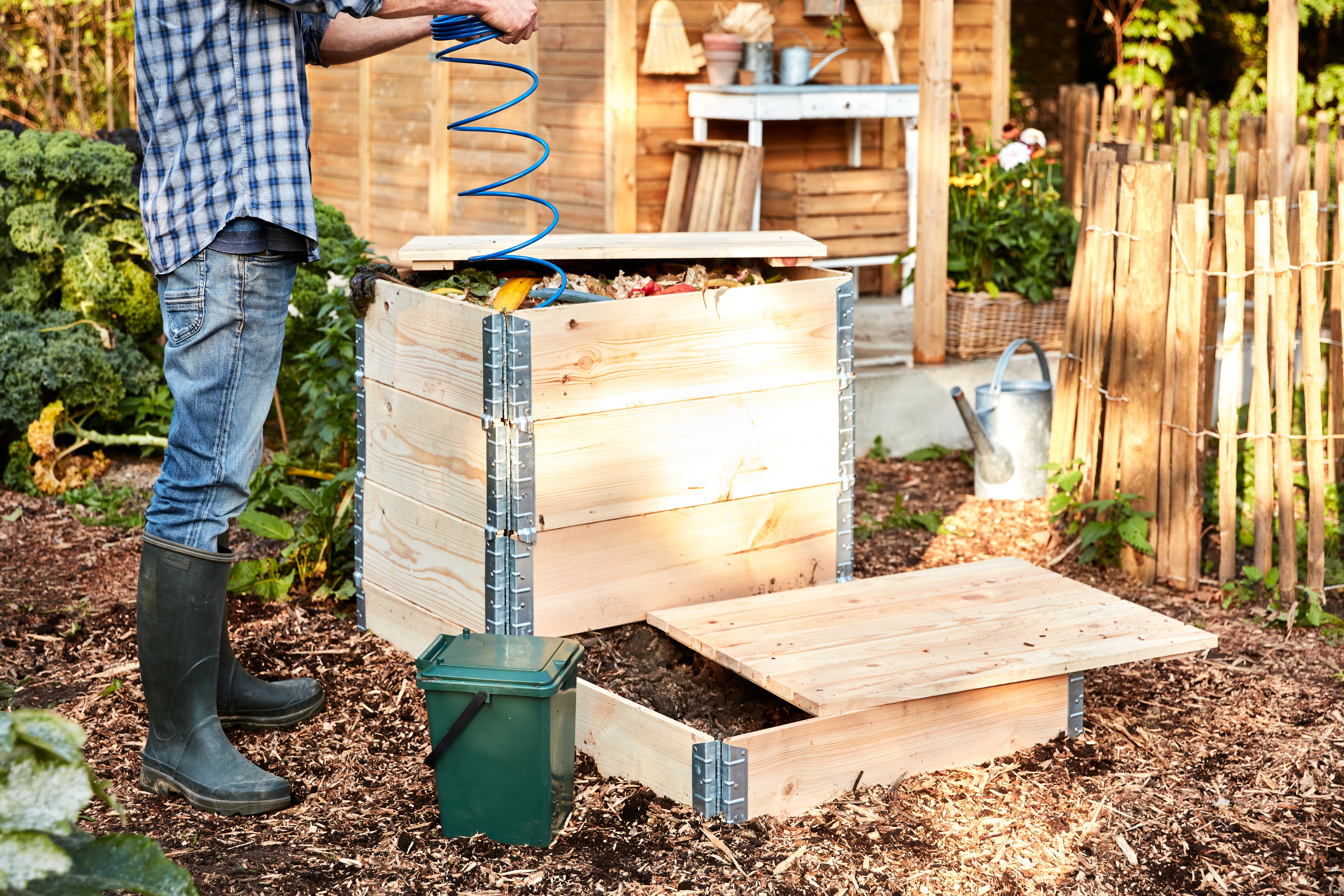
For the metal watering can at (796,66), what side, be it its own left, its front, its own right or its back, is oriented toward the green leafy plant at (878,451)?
right

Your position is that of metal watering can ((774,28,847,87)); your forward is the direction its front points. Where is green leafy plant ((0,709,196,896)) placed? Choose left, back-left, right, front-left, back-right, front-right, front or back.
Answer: right

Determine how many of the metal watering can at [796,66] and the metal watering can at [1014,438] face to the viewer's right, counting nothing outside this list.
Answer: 1

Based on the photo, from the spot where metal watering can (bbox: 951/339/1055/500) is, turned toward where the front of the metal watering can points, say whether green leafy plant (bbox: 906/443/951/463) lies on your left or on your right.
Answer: on your right

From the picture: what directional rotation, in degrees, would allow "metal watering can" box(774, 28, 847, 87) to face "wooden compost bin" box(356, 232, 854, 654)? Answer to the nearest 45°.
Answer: approximately 90° to its right

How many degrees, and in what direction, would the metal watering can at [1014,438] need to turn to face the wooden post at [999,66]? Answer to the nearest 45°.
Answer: approximately 135° to its right

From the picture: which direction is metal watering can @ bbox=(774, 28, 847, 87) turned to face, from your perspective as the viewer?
facing to the right of the viewer

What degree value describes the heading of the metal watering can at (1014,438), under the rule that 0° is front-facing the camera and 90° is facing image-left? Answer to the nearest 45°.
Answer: approximately 45°

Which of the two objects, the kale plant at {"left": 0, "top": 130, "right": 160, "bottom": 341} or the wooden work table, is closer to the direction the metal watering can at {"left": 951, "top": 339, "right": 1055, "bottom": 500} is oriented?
the kale plant
